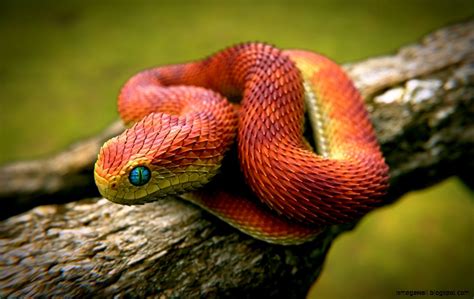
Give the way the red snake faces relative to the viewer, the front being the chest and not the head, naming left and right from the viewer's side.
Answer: facing the viewer and to the left of the viewer
